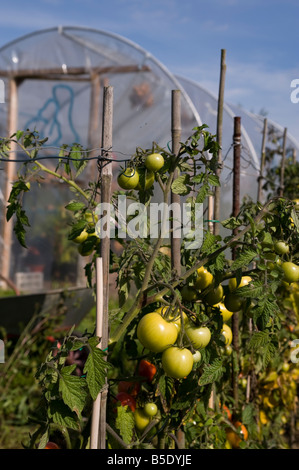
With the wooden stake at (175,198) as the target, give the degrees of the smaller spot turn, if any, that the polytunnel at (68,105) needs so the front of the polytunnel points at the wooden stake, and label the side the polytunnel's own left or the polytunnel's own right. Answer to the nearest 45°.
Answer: approximately 45° to the polytunnel's own left

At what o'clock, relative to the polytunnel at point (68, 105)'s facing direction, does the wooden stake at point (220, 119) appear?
The wooden stake is roughly at 10 o'clock from the polytunnel.

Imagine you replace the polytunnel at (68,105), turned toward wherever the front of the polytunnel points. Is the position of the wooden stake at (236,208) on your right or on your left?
on your left

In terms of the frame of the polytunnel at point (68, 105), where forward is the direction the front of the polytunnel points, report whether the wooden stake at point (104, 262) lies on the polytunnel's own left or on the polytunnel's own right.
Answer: on the polytunnel's own left

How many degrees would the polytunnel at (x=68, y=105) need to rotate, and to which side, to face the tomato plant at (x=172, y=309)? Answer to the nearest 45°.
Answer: approximately 45° to its left
